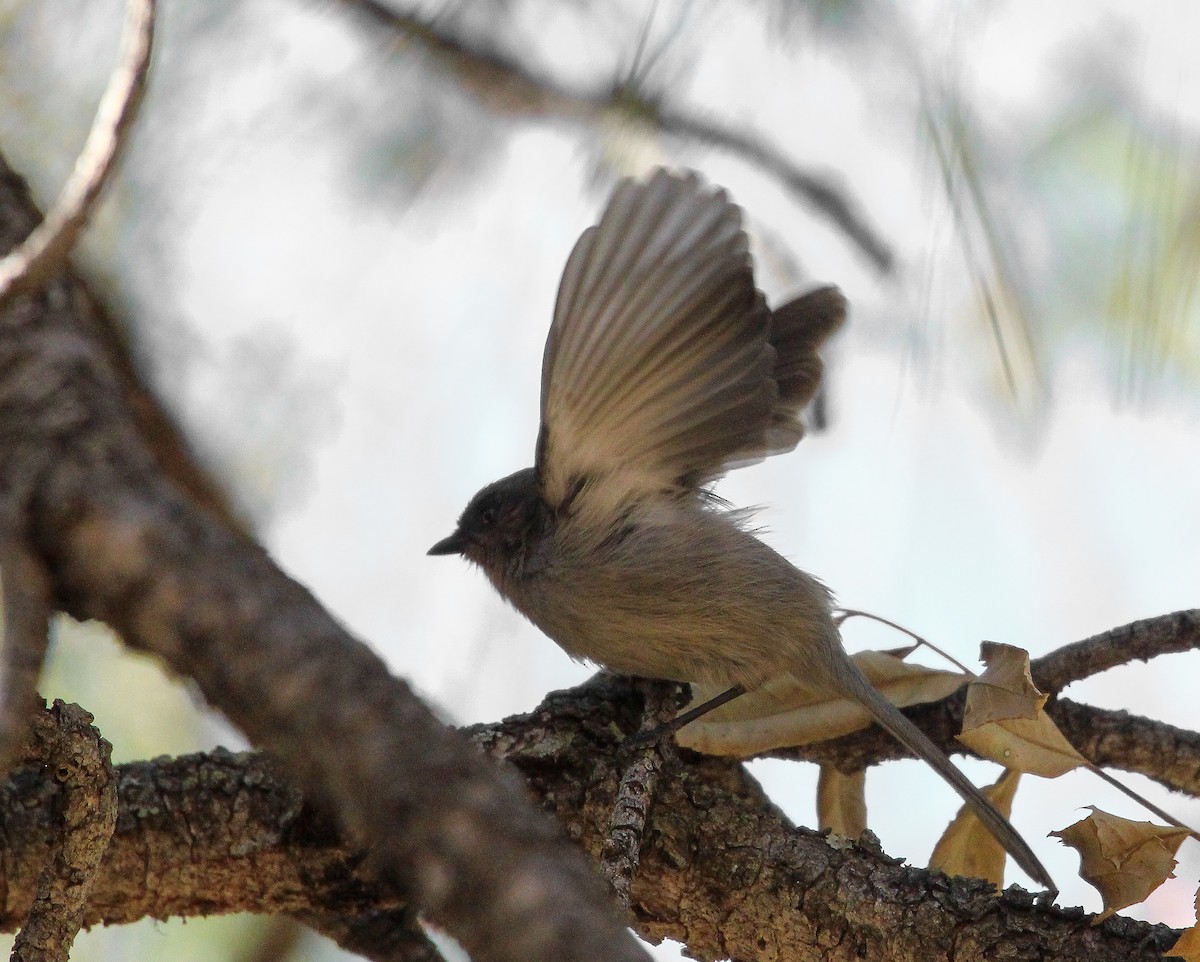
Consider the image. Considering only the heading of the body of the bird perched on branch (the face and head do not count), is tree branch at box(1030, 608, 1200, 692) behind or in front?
behind

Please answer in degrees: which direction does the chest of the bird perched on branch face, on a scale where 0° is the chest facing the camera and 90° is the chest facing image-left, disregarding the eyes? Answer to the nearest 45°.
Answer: approximately 90°

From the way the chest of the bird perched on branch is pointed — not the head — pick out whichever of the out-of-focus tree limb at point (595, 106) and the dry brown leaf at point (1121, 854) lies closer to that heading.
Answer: the out-of-focus tree limb
